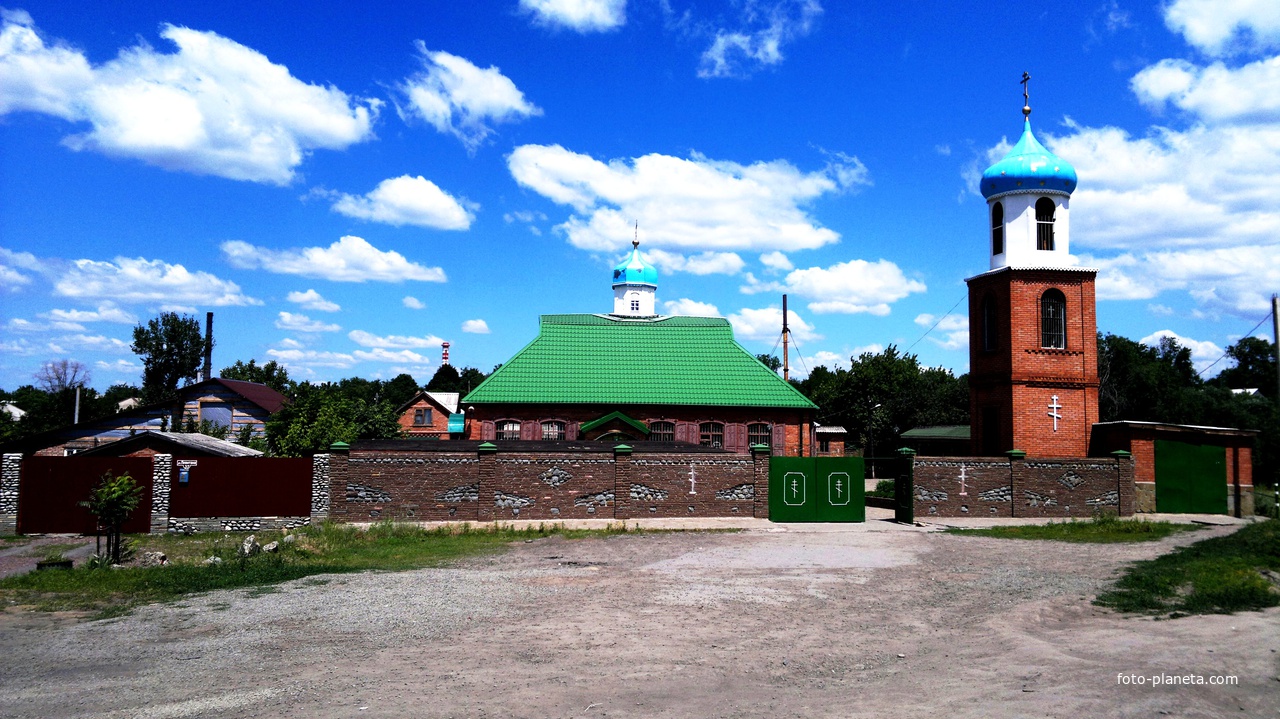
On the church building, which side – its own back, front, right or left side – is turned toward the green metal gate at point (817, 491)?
front

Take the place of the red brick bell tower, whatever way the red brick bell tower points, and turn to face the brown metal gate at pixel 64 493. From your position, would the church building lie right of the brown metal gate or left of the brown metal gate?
right

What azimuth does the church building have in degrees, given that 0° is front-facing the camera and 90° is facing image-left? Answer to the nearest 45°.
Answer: approximately 0°

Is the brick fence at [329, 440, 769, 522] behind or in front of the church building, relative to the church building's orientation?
in front

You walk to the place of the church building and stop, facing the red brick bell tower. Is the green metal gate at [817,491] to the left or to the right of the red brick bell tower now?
right

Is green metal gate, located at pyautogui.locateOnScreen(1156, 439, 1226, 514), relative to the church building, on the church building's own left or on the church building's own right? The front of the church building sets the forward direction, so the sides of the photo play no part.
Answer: on the church building's own left

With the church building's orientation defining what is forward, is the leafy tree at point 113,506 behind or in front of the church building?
in front

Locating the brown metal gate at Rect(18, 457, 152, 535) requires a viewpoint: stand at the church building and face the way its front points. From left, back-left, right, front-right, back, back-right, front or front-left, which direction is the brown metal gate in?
front-right
